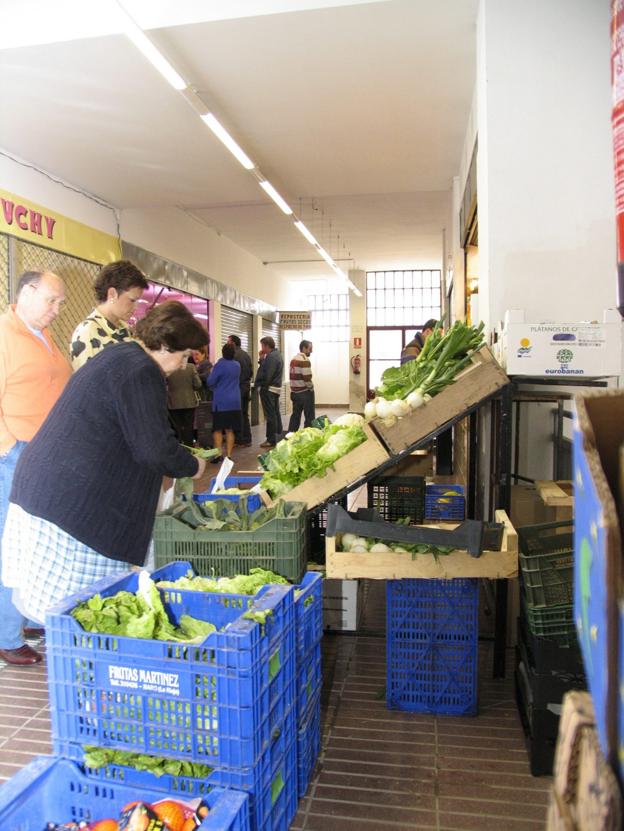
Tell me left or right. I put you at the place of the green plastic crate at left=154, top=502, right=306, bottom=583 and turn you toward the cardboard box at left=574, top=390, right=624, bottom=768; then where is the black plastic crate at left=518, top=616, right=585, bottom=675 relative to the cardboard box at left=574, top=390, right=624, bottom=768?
left

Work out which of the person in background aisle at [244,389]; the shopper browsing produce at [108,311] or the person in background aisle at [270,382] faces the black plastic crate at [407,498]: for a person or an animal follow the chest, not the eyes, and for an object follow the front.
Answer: the shopper browsing produce

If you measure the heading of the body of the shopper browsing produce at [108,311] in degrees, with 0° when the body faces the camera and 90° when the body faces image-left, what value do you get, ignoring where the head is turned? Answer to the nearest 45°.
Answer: approximately 270°

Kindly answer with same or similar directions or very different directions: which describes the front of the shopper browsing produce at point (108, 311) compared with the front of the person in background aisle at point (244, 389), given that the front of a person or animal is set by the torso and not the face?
very different directions

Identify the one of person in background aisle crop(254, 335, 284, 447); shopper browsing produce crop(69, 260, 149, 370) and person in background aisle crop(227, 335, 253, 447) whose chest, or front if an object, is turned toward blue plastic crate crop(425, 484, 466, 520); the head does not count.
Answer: the shopper browsing produce

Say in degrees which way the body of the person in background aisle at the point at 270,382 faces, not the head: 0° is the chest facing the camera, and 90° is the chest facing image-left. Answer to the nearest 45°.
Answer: approximately 90°

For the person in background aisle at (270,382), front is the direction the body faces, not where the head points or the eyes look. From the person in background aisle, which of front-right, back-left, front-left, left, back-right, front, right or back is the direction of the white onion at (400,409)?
left

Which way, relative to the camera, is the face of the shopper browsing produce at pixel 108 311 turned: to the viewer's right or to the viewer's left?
to the viewer's right

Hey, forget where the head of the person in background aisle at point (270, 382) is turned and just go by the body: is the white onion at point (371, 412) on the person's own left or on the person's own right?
on the person's own left

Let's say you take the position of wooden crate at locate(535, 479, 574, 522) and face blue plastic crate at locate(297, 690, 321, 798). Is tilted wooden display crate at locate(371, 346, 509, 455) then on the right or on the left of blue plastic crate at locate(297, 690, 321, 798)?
right
